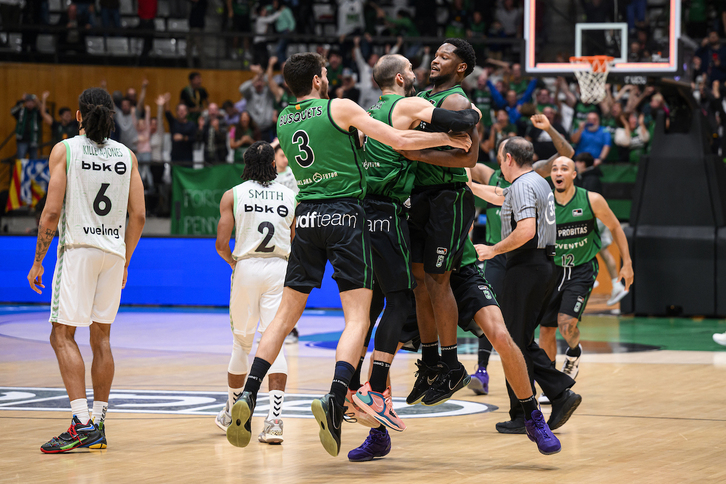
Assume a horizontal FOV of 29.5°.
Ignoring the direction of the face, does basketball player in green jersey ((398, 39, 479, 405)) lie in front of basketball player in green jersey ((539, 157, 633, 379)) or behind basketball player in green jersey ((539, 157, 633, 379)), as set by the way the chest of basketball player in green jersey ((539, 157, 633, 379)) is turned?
in front

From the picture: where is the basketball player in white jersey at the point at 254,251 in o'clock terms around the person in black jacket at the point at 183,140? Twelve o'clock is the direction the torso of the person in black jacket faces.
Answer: The basketball player in white jersey is roughly at 12 o'clock from the person in black jacket.

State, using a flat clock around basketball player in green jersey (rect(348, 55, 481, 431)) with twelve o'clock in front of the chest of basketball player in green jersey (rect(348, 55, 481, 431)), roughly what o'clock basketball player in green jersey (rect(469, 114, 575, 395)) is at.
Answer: basketball player in green jersey (rect(469, 114, 575, 395)) is roughly at 11 o'clock from basketball player in green jersey (rect(348, 55, 481, 431)).

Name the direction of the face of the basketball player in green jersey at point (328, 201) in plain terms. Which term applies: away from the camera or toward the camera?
away from the camera

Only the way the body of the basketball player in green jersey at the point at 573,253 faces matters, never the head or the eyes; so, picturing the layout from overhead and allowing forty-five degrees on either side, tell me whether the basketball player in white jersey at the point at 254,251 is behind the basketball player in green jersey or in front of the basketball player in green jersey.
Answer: in front

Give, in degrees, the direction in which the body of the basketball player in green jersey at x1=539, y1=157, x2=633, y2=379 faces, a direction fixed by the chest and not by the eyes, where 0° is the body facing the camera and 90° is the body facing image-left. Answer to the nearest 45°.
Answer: approximately 45°

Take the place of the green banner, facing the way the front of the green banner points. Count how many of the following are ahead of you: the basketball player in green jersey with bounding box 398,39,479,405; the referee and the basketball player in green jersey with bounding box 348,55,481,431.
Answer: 3

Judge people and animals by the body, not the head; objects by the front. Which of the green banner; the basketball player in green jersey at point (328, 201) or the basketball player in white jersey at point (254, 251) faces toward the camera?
the green banner

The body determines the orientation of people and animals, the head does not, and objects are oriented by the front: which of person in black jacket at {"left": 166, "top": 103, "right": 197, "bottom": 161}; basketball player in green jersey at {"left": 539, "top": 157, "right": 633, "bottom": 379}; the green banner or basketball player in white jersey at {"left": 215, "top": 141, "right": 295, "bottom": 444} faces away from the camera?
the basketball player in white jersey

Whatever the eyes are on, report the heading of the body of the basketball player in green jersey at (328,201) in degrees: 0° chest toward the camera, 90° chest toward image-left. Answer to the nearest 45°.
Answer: approximately 225°

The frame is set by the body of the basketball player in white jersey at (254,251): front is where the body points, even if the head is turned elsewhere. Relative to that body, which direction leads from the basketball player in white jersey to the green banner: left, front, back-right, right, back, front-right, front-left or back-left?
front

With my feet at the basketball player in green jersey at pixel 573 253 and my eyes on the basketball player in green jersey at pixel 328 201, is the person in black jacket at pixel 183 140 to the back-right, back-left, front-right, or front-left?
back-right

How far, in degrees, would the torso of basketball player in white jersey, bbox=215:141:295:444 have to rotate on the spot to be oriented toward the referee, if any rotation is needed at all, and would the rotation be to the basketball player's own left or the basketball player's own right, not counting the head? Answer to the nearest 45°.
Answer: approximately 90° to the basketball player's own right

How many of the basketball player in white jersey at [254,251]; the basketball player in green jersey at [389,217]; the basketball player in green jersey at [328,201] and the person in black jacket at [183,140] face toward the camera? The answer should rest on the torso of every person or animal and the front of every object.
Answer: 1
